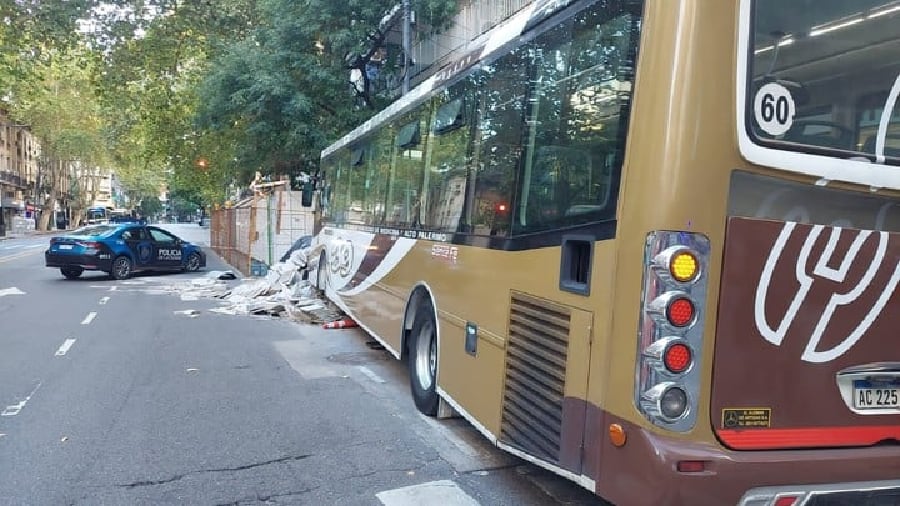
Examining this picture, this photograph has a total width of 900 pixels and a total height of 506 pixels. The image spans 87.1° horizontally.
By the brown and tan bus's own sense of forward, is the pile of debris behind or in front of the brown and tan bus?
in front

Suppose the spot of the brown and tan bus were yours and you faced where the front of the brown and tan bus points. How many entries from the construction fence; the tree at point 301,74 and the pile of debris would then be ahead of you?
3

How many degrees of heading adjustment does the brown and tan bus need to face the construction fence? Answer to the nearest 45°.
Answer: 0° — it already faces it

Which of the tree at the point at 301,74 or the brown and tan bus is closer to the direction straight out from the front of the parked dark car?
the tree

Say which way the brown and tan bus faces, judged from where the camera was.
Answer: facing away from the viewer and to the left of the viewer

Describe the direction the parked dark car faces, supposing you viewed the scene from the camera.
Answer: facing away from the viewer and to the right of the viewer

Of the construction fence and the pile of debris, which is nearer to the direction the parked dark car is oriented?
the construction fence

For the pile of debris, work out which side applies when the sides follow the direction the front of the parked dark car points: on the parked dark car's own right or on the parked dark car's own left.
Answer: on the parked dark car's own right
